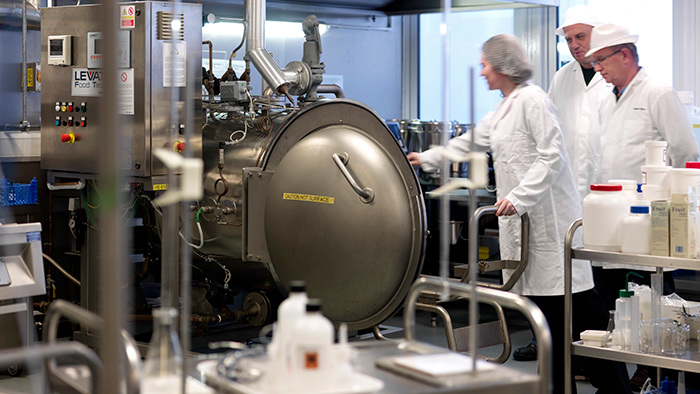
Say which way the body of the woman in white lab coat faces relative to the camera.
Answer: to the viewer's left

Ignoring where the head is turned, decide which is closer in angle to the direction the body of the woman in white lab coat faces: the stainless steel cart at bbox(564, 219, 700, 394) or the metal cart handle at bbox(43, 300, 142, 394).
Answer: the metal cart handle

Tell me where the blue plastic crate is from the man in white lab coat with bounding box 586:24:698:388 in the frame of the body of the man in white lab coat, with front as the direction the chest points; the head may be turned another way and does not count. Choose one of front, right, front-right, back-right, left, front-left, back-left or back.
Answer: front-right

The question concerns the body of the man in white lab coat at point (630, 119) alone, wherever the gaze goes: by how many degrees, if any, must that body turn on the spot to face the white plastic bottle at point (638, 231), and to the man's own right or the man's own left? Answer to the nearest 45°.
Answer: approximately 45° to the man's own left

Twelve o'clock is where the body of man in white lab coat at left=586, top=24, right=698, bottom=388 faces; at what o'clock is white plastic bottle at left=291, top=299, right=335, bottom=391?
The white plastic bottle is roughly at 11 o'clock from the man in white lab coat.

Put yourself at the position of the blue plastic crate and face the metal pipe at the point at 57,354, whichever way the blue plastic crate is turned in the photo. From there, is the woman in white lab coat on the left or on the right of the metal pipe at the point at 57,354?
left

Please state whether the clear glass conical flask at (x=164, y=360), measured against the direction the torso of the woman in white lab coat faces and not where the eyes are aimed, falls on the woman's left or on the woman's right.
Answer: on the woman's left

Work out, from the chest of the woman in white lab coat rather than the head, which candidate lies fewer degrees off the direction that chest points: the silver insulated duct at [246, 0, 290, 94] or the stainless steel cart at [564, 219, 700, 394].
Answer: the silver insulated duct

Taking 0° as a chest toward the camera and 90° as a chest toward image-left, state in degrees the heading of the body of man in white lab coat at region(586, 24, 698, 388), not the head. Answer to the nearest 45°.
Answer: approximately 45°
